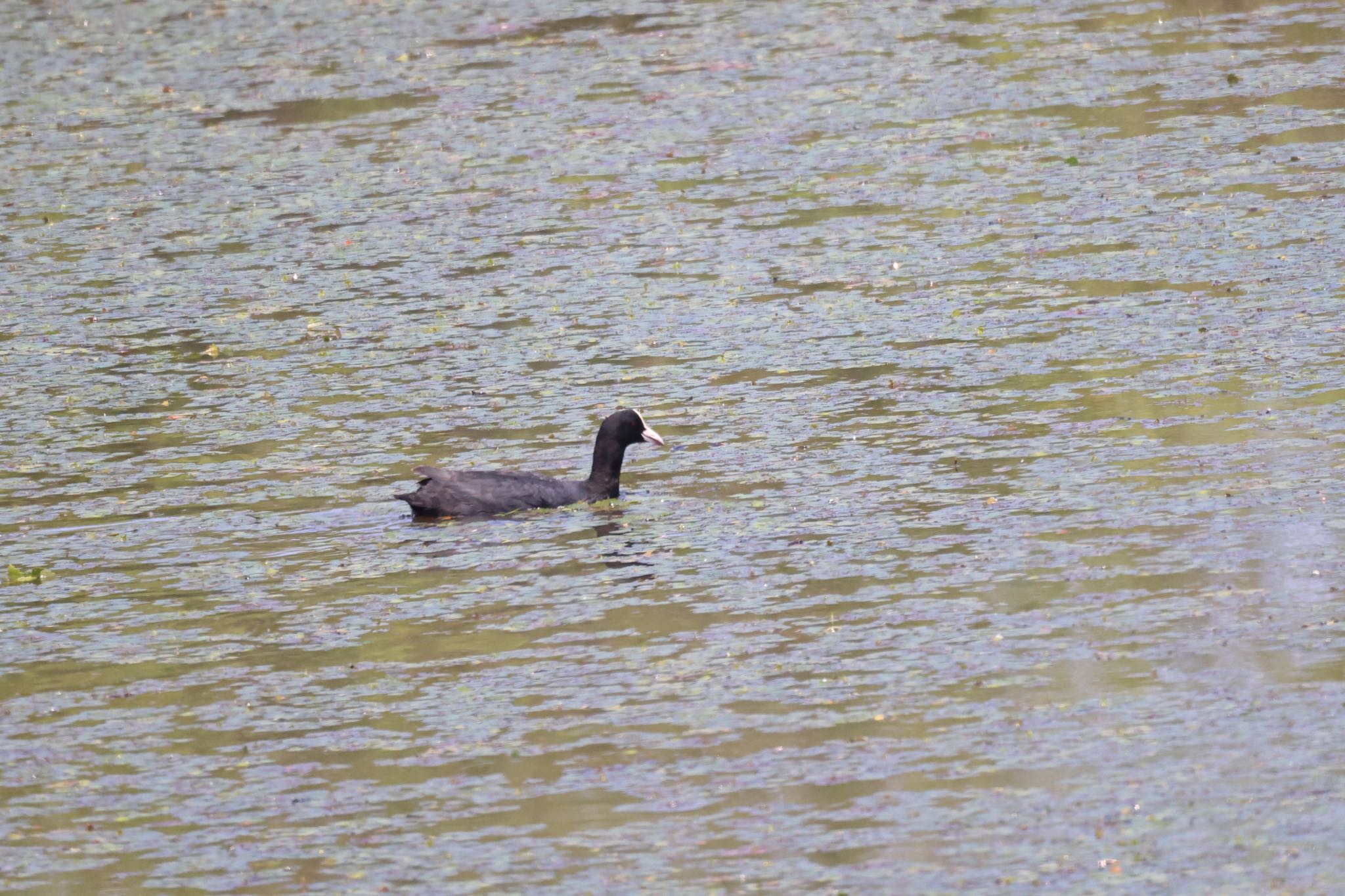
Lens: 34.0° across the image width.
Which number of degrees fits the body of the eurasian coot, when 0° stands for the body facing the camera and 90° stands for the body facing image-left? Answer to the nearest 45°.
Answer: approximately 270°
